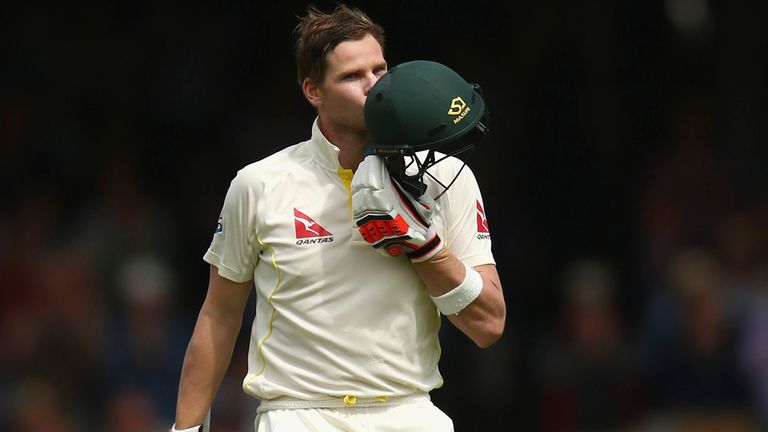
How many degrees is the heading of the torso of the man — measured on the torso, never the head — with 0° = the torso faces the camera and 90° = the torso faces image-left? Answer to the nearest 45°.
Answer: approximately 315°
